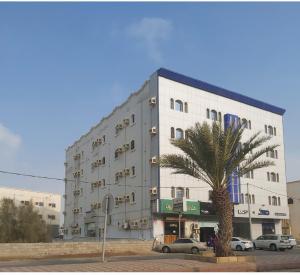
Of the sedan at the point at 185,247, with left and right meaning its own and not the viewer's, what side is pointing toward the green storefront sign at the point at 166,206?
right

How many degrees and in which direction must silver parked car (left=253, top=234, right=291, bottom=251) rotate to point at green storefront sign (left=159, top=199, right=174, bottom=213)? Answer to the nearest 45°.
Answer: approximately 45° to its left

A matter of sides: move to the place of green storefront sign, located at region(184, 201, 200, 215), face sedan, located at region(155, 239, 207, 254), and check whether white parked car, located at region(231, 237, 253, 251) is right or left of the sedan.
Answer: left

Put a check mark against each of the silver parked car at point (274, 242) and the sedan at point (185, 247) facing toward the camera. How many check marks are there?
0

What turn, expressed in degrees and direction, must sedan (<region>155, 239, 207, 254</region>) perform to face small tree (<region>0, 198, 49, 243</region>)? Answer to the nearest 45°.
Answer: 0° — it already faces it

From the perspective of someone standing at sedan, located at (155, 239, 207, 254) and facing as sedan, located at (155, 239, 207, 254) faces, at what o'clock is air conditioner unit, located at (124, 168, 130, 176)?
The air conditioner unit is roughly at 2 o'clock from the sedan.

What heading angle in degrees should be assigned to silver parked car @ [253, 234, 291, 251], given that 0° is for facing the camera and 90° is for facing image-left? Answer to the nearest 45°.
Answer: approximately 135°

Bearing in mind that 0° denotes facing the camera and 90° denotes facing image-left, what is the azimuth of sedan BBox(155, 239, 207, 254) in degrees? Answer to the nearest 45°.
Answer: approximately 90°

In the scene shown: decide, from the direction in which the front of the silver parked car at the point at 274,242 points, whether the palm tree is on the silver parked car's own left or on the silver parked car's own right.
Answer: on the silver parked car's own left
